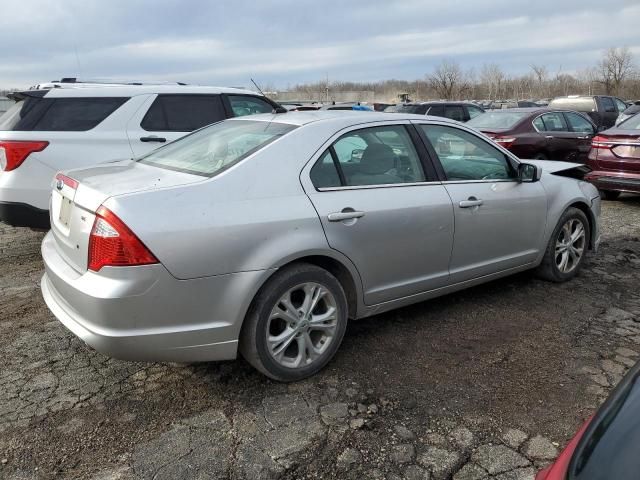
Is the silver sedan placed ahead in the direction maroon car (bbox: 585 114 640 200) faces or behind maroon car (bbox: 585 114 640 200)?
behind

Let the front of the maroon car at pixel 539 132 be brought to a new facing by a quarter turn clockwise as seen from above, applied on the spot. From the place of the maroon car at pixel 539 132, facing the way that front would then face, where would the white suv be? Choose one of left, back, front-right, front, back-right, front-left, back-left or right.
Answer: right

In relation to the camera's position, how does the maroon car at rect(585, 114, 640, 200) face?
facing away from the viewer and to the right of the viewer

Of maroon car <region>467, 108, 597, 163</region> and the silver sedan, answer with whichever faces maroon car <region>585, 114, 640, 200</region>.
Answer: the silver sedan

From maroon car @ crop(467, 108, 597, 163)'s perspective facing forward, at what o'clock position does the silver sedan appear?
The silver sedan is roughly at 5 o'clock from the maroon car.

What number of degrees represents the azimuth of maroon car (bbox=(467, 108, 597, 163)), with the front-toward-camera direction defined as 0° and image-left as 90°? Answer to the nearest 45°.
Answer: approximately 225°

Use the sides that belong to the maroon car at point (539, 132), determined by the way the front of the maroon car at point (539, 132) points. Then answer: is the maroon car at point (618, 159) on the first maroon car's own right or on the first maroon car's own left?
on the first maroon car's own right

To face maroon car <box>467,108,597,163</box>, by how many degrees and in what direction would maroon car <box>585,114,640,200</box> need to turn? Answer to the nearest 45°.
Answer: approximately 90° to its left

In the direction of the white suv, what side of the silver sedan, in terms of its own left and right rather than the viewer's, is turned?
left

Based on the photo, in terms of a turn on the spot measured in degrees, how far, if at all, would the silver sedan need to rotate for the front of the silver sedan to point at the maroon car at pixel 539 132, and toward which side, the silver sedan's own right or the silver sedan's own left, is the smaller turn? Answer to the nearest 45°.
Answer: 0° — it already faces it

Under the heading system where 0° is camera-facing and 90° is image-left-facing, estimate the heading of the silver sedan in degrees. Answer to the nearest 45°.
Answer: approximately 225°
